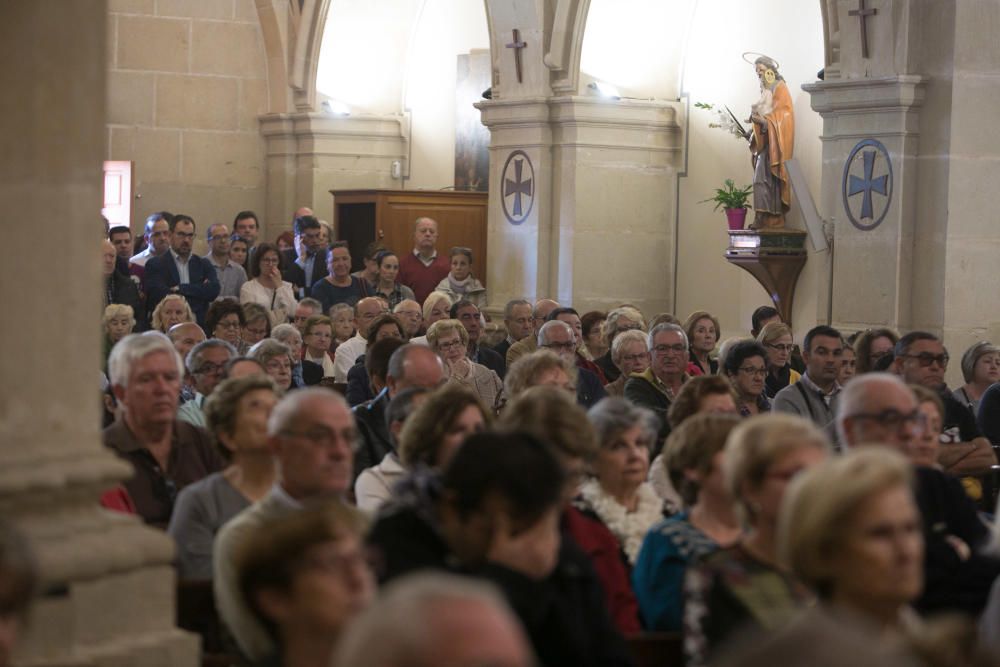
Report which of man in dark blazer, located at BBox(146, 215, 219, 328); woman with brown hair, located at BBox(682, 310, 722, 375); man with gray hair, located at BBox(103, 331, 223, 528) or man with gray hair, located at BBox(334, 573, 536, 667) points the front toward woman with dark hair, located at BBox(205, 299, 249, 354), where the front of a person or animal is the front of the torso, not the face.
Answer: the man in dark blazer

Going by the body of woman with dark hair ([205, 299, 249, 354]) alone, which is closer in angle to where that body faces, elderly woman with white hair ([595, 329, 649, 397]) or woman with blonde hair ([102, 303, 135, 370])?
the elderly woman with white hair

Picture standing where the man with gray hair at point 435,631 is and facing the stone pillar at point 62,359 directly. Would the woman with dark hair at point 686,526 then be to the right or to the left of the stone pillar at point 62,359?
right

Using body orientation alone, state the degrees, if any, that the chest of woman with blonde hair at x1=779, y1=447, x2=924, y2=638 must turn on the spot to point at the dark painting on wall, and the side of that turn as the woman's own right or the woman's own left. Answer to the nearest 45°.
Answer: approximately 135° to the woman's own left

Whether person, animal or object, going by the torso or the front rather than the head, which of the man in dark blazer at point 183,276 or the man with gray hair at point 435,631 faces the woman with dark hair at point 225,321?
the man in dark blazer

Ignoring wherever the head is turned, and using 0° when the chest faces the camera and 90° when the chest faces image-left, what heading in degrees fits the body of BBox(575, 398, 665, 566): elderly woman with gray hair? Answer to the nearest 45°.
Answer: approximately 315°

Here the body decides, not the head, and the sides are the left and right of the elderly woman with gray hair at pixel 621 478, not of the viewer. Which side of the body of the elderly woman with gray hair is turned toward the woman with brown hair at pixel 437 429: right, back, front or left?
right

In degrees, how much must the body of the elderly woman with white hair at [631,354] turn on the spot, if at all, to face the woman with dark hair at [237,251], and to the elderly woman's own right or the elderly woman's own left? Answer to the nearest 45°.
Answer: approximately 180°

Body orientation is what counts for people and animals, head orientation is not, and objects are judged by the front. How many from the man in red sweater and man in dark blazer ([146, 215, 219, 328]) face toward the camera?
2

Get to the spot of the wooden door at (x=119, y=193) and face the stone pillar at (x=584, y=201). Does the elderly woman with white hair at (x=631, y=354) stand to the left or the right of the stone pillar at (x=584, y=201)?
right
